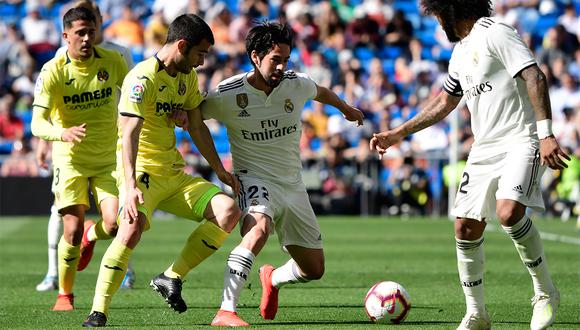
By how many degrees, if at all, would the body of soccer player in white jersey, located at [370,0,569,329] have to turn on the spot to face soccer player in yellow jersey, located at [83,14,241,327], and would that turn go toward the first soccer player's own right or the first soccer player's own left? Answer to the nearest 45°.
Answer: approximately 45° to the first soccer player's own right

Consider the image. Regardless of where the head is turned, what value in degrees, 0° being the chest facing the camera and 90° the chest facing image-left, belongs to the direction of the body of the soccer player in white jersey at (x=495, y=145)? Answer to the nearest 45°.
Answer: approximately 45°

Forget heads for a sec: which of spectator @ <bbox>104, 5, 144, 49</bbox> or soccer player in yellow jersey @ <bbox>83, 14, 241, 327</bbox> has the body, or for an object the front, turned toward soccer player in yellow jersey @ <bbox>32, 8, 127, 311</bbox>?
the spectator

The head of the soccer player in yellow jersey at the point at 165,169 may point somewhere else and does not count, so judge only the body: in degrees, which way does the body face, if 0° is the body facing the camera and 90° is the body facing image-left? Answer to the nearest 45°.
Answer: approximately 315°

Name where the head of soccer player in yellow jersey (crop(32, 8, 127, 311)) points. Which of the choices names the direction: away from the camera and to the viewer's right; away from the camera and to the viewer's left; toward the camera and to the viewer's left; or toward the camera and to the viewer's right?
toward the camera and to the viewer's right

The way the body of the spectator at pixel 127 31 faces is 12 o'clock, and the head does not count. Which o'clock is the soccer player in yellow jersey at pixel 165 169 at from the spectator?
The soccer player in yellow jersey is roughly at 12 o'clock from the spectator.

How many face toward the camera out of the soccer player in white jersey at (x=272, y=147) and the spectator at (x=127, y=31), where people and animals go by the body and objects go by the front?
2

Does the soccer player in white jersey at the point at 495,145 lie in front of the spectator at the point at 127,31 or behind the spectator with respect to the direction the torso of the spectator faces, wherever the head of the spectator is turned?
in front

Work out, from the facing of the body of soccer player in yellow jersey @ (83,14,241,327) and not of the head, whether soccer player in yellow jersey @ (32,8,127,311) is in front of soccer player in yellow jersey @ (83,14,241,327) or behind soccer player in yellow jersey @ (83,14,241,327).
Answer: behind

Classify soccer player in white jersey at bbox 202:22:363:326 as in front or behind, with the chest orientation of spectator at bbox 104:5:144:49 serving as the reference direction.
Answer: in front

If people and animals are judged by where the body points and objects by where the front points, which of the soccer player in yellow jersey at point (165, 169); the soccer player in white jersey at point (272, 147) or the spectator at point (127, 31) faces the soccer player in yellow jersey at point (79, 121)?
the spectator
